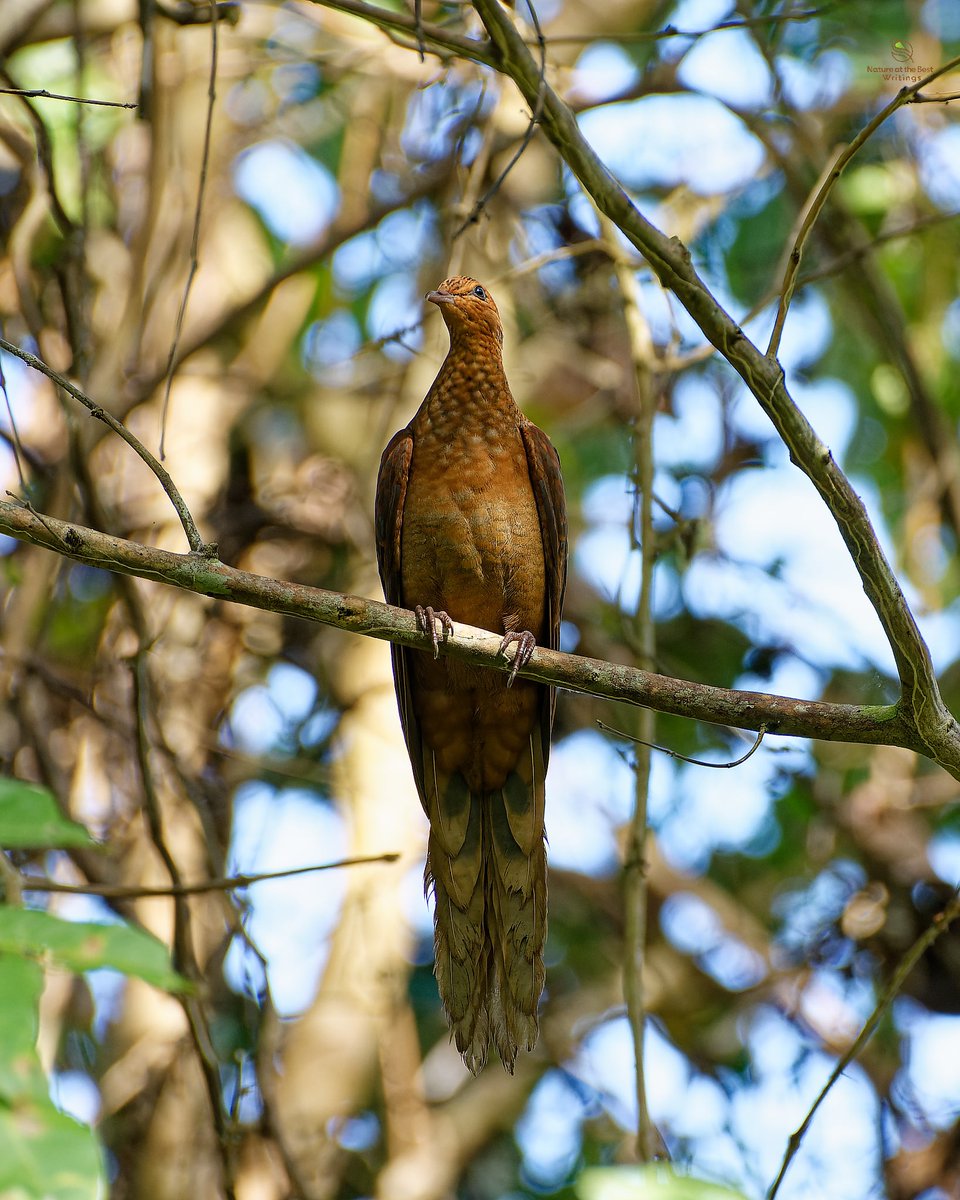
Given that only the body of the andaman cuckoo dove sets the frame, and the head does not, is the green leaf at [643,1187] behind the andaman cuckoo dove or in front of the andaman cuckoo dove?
in front

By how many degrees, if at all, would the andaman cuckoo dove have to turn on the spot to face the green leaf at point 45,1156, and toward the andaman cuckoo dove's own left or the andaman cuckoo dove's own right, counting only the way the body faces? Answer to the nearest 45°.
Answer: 0° — it already faces it

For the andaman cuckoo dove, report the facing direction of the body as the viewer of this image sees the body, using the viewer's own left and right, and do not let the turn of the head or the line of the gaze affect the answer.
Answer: facing the viewer
